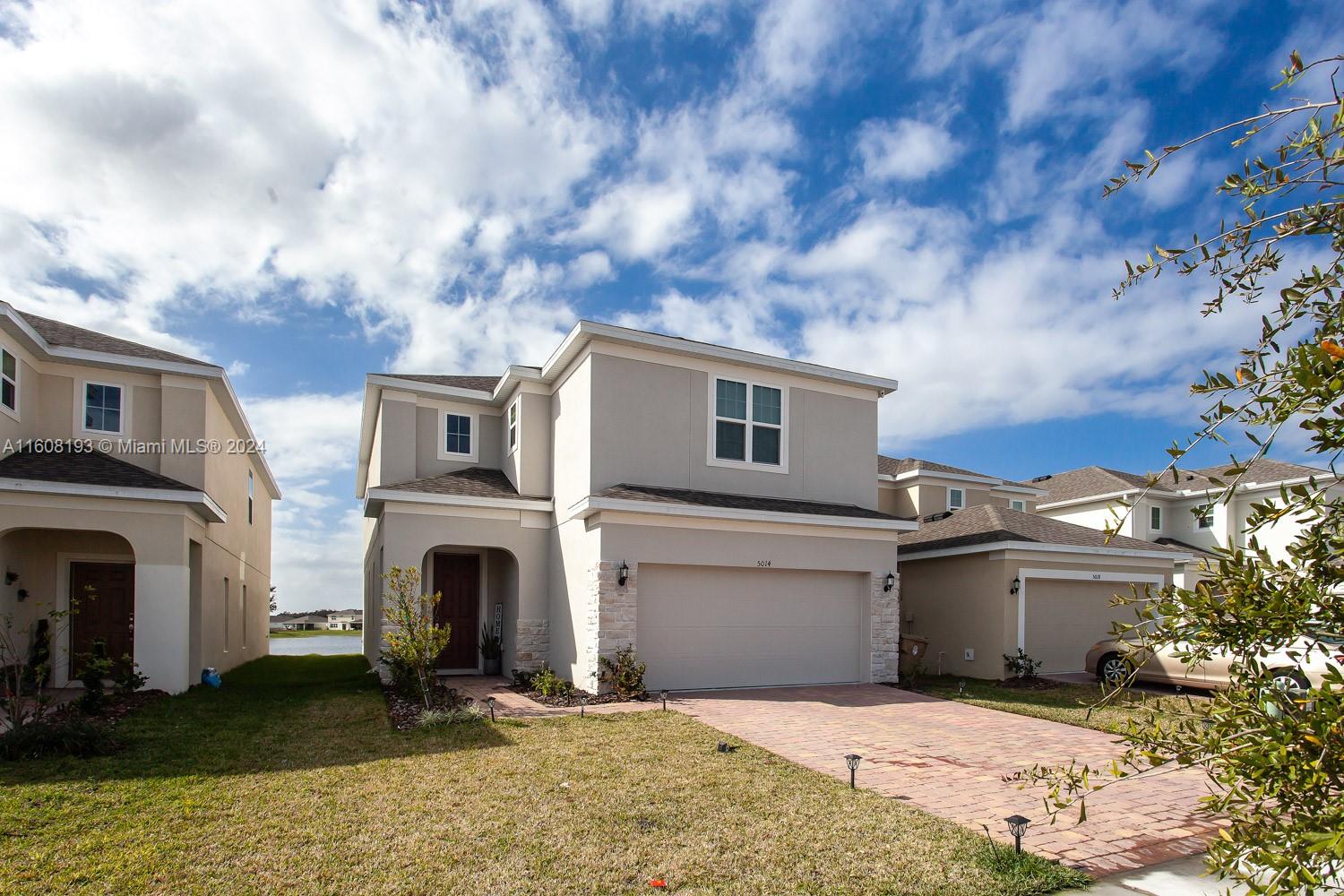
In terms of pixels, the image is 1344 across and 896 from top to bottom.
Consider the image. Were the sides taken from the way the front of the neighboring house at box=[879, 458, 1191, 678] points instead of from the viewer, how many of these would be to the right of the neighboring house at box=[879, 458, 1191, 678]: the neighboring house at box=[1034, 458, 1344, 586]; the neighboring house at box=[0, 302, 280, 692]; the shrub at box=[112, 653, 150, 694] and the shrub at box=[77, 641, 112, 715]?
3

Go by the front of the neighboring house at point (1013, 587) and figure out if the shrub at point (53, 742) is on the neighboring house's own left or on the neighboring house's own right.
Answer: on the neighboring house's own right

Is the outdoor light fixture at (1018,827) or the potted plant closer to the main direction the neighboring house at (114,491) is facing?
the outdoor light fixture

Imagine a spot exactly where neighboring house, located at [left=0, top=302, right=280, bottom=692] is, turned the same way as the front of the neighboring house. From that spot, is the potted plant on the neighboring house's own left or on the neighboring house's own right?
on the neighboring house's own left

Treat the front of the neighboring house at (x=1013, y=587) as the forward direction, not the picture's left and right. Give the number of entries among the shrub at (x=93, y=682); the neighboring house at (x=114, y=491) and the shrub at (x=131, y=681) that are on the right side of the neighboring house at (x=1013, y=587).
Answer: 3

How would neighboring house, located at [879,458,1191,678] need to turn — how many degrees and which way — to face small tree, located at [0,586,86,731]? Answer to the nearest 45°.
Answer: approximately 90° to its right

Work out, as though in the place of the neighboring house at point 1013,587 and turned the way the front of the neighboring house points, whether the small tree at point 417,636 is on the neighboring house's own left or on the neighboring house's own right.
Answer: on the neighboring house's own right

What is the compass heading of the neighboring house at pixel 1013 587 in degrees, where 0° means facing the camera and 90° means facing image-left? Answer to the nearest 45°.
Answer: approximately 315°
